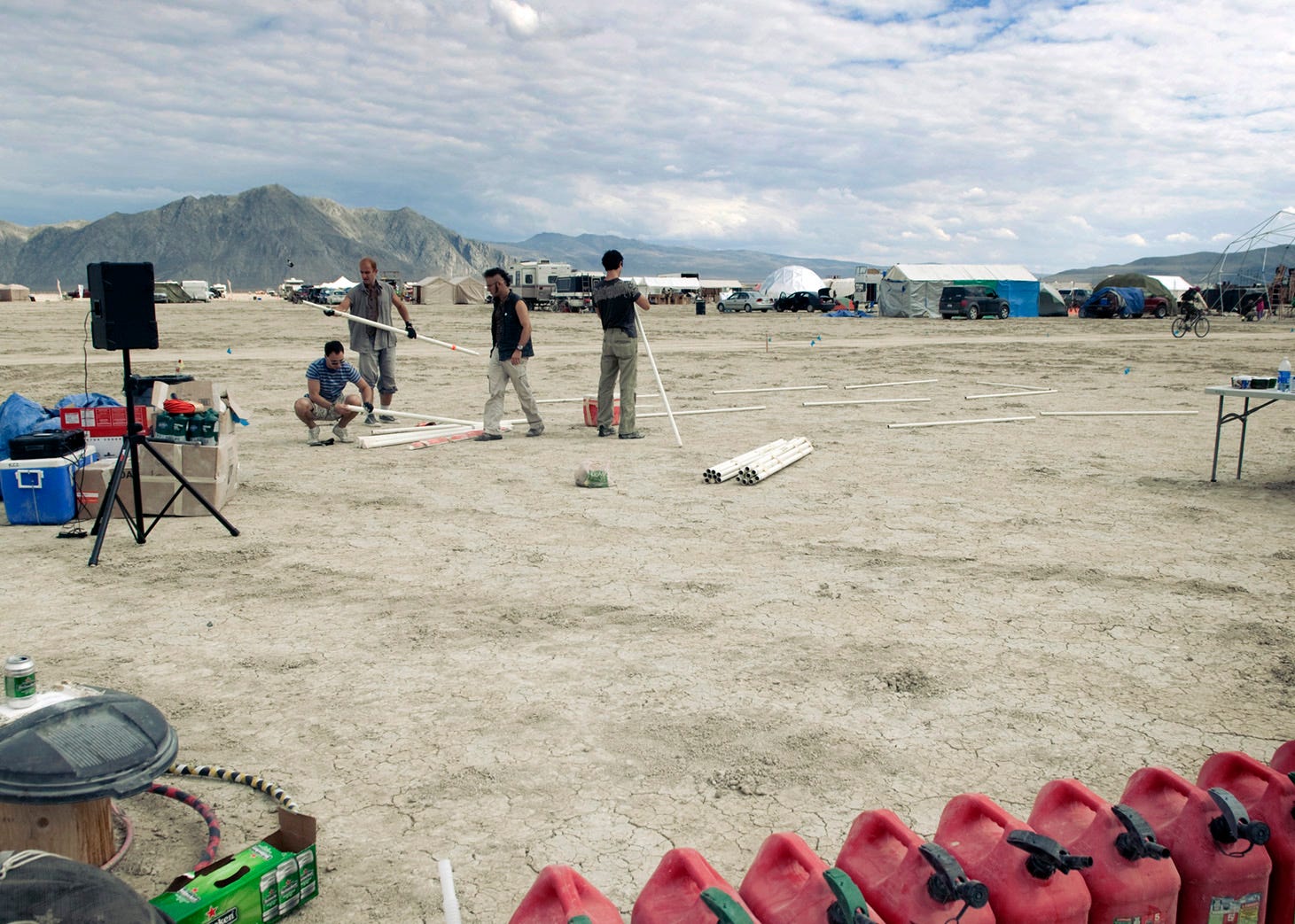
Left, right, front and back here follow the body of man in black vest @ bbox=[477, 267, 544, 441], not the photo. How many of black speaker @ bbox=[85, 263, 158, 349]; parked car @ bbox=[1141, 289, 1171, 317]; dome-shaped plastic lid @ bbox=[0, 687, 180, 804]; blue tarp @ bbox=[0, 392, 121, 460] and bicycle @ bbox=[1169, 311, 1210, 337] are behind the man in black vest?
2

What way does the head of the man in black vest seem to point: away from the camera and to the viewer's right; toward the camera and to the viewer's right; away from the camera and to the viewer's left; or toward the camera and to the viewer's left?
toward the camera and to the viewer's left

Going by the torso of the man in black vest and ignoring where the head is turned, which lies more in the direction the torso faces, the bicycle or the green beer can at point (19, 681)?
the green beer can

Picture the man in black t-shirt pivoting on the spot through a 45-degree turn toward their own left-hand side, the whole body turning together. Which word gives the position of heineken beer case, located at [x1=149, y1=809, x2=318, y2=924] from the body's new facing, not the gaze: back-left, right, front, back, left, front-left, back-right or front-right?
back

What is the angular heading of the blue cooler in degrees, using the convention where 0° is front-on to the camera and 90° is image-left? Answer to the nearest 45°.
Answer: approximately 0°

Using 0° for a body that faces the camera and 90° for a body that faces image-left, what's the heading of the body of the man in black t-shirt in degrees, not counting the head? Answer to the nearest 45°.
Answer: approximately 225°

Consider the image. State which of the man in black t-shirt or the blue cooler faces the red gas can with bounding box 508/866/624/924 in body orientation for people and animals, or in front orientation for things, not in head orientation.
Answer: the blue cooler

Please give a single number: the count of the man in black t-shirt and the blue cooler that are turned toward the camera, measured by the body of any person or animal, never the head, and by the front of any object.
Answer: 1

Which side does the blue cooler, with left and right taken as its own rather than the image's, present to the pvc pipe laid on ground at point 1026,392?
left

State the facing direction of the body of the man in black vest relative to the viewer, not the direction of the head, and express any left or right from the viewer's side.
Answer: facing the viewer and to the left of the viewer

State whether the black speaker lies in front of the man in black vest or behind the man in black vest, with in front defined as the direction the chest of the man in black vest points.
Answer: in front

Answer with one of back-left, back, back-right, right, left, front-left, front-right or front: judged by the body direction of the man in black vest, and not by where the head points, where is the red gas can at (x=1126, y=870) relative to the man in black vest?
front-left

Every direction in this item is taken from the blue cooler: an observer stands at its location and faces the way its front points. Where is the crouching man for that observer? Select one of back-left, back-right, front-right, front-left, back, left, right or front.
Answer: back-left

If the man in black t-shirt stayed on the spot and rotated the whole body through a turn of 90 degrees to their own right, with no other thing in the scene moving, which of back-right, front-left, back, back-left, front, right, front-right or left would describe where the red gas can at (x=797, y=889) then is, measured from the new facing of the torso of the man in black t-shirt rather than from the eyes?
front-right

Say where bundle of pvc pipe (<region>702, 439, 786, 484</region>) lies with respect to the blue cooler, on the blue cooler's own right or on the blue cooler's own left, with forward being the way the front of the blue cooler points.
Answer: on the blue cooler's own left

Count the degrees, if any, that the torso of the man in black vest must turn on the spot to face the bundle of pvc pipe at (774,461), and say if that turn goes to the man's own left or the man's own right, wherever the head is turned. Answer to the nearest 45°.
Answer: approximately 90° to the man's own left

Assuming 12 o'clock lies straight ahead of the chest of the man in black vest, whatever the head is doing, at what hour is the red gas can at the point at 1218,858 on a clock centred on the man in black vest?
The red gas can is roughly at 10 o'clock from the man in black vest.

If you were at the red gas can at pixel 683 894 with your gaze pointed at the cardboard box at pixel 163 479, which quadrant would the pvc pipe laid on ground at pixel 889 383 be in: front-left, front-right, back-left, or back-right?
front-right
